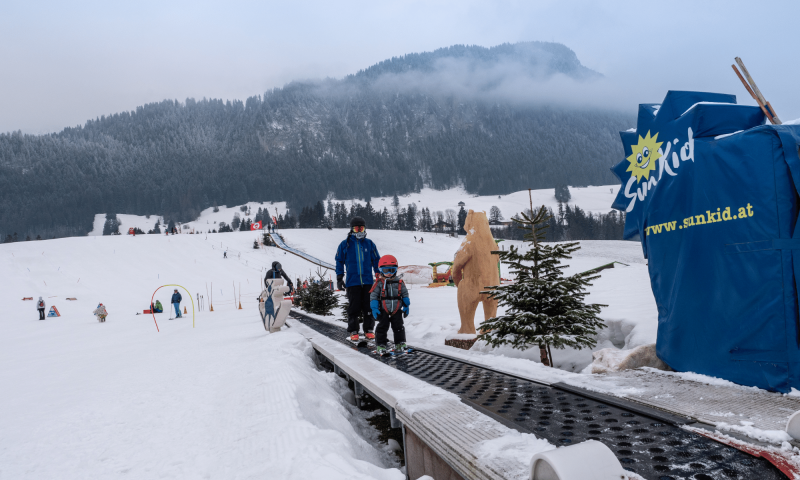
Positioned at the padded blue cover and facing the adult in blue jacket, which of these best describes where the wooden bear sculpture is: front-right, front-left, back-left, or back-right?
front-right

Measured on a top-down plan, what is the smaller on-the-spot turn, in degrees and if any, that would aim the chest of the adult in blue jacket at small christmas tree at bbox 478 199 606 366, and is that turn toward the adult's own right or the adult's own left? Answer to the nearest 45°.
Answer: approximately 45° to the adult's own left

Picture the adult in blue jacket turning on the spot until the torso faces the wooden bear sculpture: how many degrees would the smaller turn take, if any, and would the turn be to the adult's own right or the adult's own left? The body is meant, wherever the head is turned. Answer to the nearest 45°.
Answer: approximately 90° to the adult's own left

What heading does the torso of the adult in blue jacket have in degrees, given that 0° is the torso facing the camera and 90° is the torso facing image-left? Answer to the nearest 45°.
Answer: approximately 0°

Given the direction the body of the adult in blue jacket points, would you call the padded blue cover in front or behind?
in front

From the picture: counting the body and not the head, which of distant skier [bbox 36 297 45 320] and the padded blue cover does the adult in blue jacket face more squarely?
the padded blue cover

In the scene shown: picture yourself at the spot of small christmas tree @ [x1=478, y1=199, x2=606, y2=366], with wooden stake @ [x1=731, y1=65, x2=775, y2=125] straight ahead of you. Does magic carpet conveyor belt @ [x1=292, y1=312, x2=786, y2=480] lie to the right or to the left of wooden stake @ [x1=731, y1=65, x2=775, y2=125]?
right

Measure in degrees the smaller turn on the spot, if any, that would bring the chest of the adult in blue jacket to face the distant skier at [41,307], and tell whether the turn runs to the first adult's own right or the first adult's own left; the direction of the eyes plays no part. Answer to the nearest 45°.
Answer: approximately 135° to the first adult's own right
